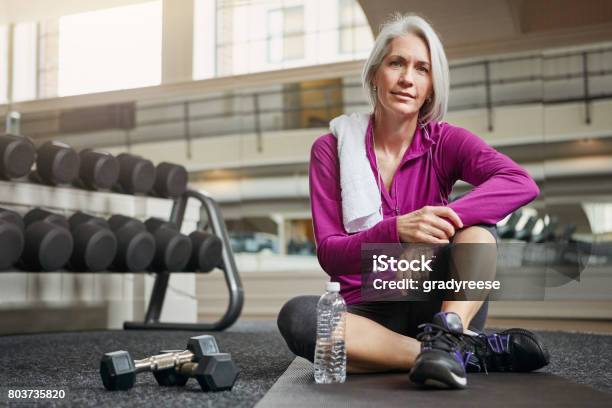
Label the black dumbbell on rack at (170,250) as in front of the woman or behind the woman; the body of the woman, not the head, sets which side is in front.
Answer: behind

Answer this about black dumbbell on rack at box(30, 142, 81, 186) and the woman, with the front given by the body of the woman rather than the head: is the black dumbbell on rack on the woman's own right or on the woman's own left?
on the woman's own right

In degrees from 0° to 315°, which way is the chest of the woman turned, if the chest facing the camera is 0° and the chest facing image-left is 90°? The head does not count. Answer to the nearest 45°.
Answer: approximately 0°

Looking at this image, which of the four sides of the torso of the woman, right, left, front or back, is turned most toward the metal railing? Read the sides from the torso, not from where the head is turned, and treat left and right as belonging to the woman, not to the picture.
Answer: back

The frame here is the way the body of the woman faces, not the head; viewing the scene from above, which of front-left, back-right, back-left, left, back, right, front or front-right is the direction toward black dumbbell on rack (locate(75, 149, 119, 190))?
back-right

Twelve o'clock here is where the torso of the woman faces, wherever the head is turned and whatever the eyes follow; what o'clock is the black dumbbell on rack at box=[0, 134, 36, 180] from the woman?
The black dumbbell on rack is roughly at 4 o'clock from the woman.

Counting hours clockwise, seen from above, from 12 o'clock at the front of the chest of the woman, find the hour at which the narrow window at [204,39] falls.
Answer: The narrow window is roughly at 5 o'clock from the woman.

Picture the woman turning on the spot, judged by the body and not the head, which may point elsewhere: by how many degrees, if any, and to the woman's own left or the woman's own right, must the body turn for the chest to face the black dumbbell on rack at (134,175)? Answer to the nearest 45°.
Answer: approximately 135° to the woman's own right

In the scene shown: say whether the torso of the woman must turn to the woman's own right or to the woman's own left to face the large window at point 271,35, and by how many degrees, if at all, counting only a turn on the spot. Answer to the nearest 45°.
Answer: approximately 180°

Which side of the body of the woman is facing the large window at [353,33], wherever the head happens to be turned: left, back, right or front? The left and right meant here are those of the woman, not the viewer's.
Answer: back

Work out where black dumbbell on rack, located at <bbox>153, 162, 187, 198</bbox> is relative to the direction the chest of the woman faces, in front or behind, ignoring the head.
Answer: behind
